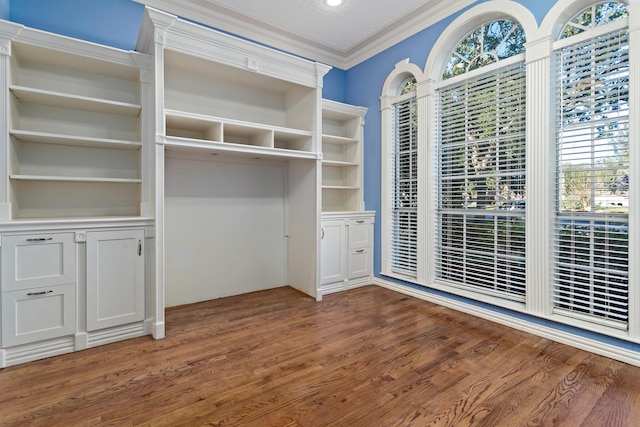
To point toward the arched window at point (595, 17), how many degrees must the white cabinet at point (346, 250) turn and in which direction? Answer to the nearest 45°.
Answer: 0° — it already faces it

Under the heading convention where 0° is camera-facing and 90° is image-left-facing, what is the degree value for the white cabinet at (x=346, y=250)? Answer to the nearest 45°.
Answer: approximately 315°

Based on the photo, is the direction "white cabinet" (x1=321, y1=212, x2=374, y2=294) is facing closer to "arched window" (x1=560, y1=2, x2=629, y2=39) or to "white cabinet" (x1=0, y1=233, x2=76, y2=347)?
the arched window

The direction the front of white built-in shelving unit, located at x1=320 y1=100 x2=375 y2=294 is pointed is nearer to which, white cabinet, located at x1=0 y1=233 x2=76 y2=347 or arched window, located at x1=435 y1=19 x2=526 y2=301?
the arched window

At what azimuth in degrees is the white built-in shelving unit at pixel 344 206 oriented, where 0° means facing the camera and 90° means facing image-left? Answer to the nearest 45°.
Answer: approximately 315°

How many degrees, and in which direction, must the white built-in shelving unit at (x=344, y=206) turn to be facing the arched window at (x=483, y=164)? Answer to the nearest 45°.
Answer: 0° — it already faces it

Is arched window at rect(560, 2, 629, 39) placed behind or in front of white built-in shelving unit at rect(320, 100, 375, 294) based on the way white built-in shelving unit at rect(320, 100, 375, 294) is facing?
in front

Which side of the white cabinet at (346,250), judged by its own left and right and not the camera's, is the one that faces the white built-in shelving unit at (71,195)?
right

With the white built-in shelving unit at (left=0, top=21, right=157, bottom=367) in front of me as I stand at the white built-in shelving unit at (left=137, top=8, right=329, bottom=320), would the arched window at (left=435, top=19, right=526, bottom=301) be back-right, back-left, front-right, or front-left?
back-left

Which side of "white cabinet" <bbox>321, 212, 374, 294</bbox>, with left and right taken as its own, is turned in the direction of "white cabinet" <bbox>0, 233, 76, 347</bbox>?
right

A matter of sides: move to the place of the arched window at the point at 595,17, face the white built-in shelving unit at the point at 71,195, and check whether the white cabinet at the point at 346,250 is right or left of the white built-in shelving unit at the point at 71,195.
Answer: right
